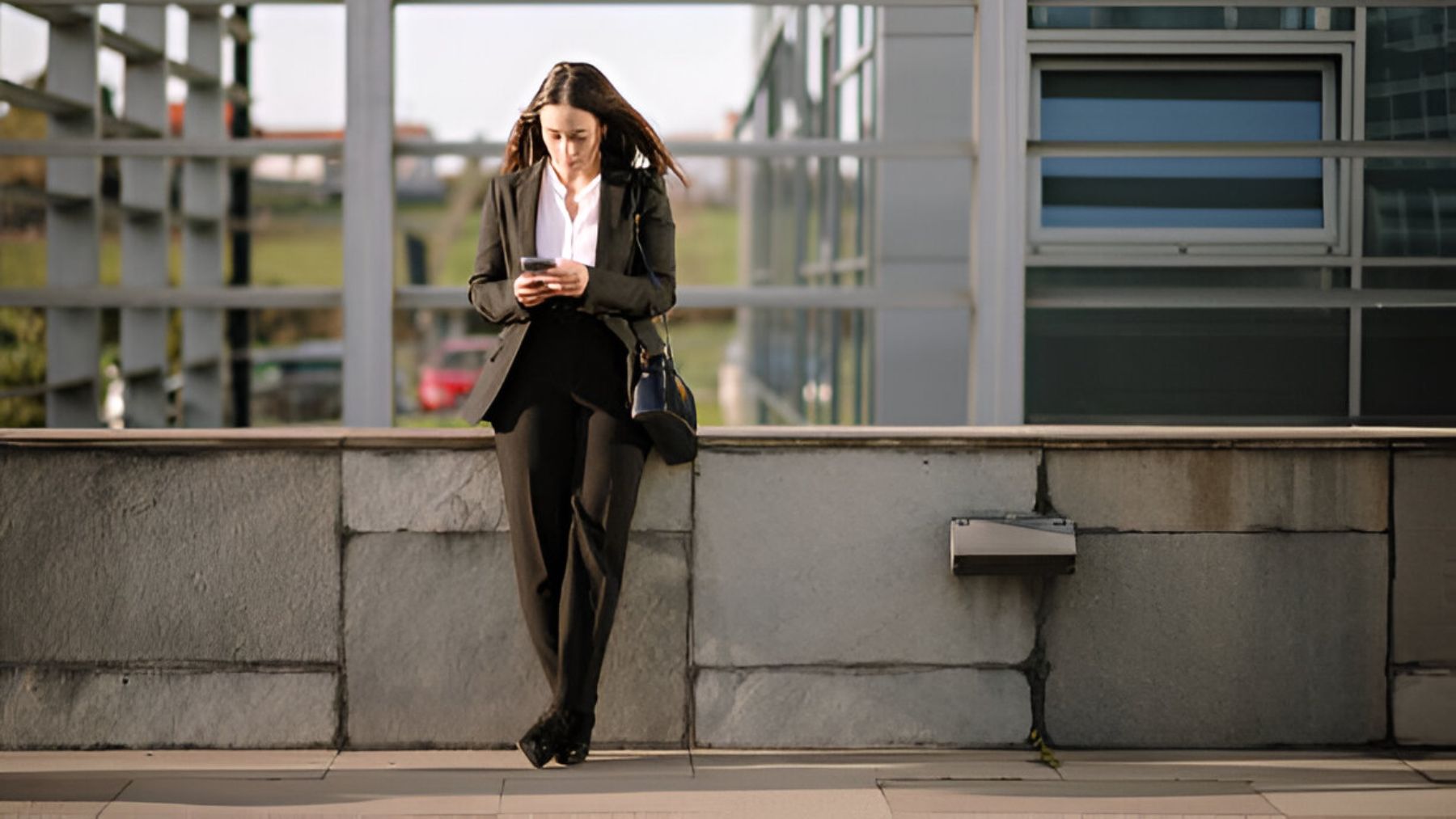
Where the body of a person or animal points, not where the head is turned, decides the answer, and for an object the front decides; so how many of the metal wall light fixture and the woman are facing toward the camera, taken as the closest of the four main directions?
2

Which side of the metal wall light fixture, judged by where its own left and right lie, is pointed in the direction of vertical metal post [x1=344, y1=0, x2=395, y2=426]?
right

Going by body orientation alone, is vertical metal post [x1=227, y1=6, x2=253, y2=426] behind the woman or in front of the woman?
behind

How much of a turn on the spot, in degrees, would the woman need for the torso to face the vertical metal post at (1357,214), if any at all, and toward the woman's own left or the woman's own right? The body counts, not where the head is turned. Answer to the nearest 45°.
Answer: approximately 90° to the woman's own left

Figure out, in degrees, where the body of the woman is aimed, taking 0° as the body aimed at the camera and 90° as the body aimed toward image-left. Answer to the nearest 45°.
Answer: approximately 0°

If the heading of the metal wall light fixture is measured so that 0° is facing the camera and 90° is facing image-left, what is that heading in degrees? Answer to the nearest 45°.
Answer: approximately 0°

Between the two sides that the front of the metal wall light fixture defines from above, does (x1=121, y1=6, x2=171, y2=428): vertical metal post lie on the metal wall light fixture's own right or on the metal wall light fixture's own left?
on the metal wall light fixture's own right
